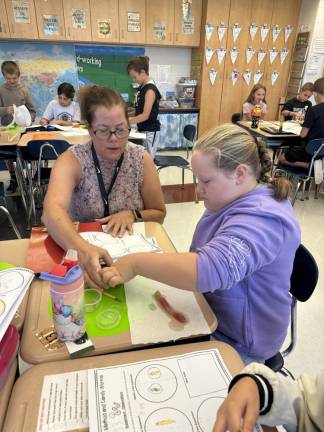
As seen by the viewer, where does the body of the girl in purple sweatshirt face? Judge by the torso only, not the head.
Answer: to the viewer's left

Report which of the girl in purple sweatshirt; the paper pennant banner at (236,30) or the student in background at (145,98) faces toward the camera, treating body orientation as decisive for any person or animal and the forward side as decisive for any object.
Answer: the paper pennant banner

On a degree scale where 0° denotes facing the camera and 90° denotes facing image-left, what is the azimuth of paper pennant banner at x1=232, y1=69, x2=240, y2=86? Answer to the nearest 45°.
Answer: approximately 0°

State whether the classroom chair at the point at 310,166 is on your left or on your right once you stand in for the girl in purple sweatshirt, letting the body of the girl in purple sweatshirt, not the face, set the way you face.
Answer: on your right

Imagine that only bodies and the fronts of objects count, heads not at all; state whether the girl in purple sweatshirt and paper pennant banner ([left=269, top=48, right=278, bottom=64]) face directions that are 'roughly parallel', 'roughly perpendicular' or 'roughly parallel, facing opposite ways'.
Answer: roughly perpendicular

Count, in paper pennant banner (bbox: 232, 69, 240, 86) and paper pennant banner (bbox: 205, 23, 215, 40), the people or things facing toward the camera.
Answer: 2

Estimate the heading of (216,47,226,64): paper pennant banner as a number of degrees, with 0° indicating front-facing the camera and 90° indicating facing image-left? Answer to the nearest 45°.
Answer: approximately 0°

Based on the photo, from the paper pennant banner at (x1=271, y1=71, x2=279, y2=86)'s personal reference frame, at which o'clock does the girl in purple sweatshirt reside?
The girl in purple sweatshirt is roughly at 12 o'clock from the paper pennant banner.

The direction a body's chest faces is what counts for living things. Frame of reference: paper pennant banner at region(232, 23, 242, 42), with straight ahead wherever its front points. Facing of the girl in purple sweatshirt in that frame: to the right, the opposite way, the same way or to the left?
to the right

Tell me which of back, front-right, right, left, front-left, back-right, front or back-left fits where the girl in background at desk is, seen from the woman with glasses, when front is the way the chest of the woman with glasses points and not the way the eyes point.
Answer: back-left
